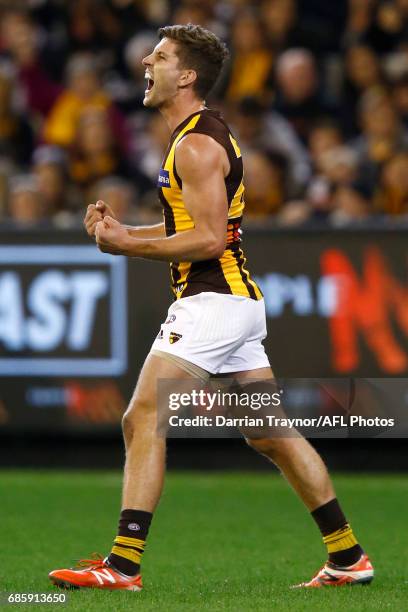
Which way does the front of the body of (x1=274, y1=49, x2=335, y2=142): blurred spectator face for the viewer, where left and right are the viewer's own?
facing the viewer

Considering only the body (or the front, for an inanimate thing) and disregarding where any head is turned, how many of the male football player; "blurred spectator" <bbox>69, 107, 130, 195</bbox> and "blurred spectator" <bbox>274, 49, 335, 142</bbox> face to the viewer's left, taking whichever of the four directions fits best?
1

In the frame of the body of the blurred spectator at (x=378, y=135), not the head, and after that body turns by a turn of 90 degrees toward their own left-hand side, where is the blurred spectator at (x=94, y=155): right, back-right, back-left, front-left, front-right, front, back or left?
back

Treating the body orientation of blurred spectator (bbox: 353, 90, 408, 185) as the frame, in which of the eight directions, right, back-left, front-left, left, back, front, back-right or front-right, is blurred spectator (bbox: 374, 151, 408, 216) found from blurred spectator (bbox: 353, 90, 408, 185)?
front

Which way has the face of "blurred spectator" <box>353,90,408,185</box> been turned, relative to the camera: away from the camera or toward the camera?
toward the camera

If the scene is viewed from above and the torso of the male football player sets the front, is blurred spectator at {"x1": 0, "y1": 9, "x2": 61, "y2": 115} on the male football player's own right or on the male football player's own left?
on the male football player's own right

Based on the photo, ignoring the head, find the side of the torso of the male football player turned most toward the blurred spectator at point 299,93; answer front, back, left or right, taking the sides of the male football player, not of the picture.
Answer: right

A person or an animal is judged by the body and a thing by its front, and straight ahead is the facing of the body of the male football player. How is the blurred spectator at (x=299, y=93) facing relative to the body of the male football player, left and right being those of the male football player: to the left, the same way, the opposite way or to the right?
to the left

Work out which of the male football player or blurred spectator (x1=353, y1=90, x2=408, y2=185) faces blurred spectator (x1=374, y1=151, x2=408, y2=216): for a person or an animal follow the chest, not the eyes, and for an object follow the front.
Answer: blurred spectator (x1=353, y1=90, x2=408, y2=185)

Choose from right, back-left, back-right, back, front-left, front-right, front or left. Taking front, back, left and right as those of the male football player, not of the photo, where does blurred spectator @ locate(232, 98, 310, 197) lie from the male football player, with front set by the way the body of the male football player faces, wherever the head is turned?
right

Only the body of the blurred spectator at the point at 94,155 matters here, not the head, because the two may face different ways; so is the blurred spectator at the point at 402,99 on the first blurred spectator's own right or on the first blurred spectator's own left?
on the first blurred spectator's own left

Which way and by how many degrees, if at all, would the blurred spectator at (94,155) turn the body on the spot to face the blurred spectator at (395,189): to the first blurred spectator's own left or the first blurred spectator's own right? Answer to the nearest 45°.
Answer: approximately 45° to the first blurred spectator's own left

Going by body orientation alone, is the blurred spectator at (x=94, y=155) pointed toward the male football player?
yes

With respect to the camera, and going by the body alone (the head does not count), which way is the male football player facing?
to the viewer's left

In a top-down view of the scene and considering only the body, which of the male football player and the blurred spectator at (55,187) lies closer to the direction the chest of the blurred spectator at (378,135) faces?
the male football player

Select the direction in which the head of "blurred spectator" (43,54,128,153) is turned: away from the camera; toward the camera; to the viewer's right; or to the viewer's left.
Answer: toward the camera

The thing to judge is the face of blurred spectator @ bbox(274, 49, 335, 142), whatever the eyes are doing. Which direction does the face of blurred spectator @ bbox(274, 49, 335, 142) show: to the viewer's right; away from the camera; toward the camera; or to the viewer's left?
toward the camera

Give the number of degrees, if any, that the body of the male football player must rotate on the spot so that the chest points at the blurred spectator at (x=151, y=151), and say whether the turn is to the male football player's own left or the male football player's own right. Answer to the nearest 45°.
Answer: approximately 90° to the male football player's own right

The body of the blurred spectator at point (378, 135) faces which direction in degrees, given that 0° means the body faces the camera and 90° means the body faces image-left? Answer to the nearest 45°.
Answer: approximately 0°
